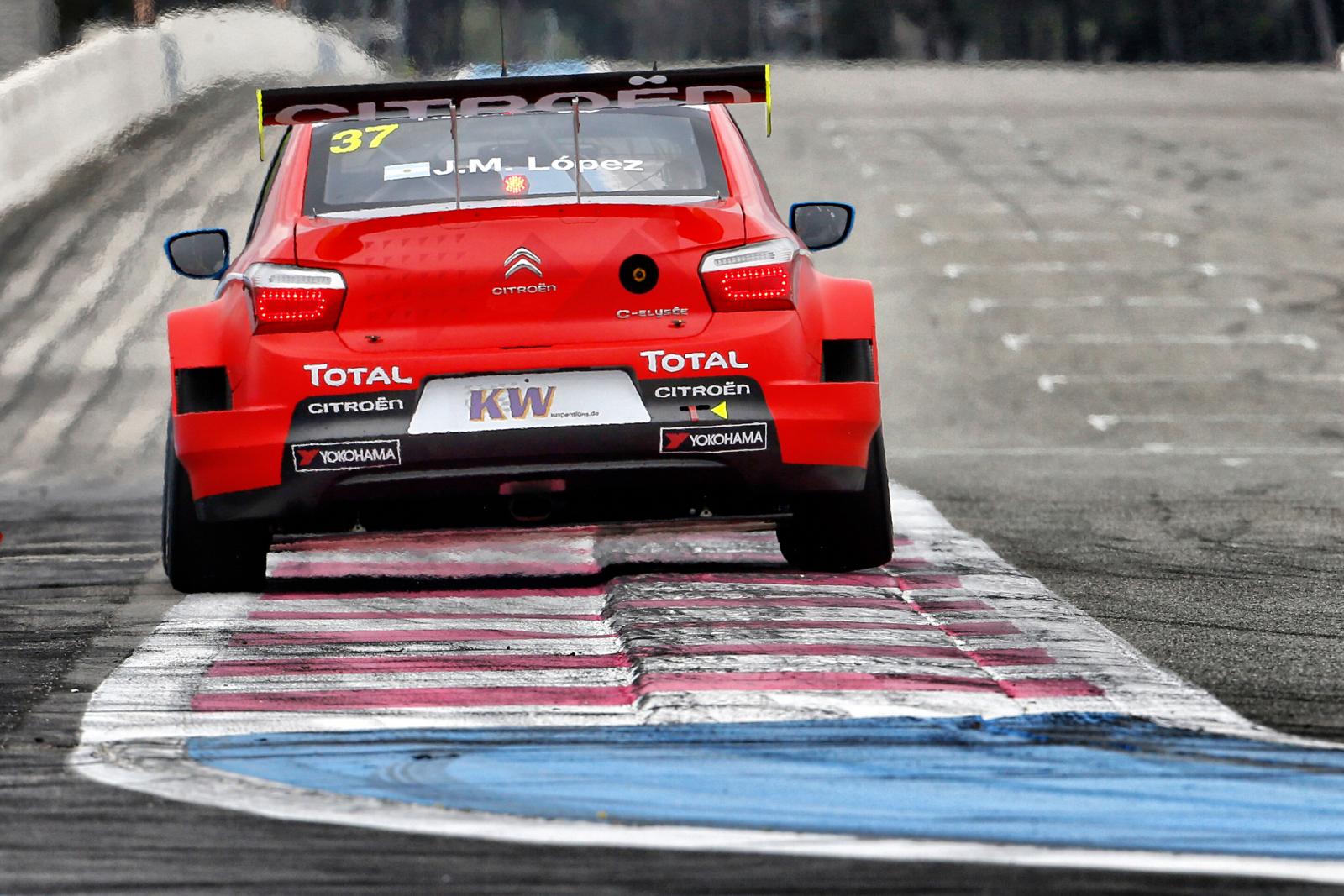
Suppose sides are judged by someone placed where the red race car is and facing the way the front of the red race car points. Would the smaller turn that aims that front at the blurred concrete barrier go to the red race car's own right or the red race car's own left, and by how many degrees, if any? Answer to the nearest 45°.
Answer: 0° — it already faces it

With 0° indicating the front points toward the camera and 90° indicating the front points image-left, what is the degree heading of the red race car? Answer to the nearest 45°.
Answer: approximately 180°
